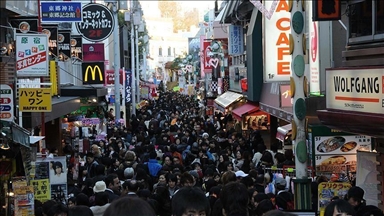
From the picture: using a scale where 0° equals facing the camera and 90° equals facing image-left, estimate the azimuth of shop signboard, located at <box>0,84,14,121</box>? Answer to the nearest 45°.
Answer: approximately 0°

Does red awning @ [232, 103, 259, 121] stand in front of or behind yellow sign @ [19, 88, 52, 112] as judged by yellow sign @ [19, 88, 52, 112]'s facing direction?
behind

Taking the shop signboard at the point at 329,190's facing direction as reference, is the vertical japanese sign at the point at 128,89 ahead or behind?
behind

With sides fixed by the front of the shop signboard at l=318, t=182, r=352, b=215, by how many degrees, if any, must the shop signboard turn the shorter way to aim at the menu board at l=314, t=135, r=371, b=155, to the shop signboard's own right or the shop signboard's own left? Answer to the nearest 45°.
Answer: approximately 180°

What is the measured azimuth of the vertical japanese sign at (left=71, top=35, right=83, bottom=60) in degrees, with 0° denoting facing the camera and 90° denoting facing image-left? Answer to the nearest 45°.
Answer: approximately 0°

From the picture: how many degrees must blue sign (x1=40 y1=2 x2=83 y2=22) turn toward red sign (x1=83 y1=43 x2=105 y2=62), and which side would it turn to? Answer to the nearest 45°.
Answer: approximately 180°

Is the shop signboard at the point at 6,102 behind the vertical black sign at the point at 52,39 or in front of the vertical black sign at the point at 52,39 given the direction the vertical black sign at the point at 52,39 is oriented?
in front

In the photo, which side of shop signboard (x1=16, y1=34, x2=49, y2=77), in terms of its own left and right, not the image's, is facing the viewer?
front

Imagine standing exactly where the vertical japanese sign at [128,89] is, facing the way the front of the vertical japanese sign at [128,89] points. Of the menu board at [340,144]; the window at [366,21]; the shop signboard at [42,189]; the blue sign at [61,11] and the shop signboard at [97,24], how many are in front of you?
5

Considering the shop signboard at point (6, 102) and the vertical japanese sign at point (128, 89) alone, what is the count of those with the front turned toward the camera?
2
